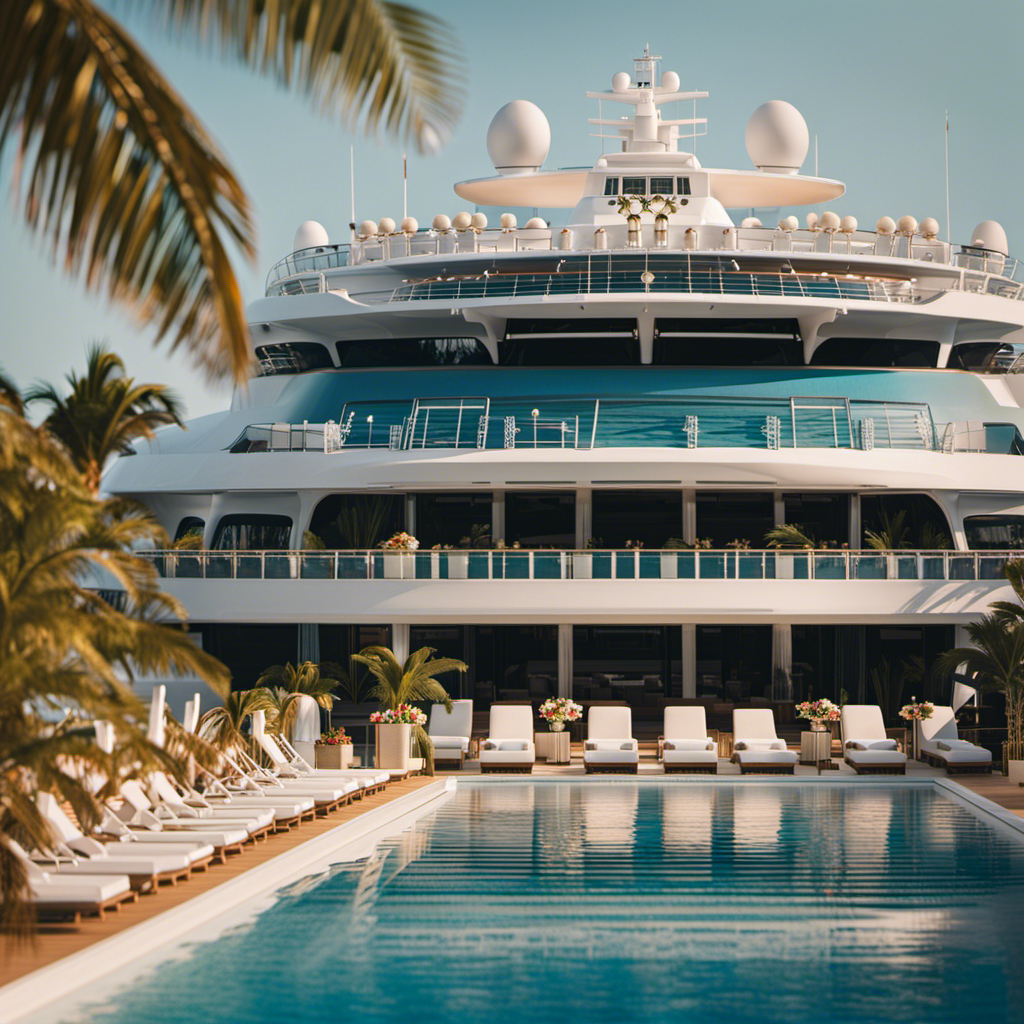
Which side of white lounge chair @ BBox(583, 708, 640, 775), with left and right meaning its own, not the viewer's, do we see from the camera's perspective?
front

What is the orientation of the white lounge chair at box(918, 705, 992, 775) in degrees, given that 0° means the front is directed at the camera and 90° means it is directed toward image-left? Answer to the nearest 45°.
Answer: approximately 315°

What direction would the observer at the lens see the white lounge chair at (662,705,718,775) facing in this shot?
facing the viewer

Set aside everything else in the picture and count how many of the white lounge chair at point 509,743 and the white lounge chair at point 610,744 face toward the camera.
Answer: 2

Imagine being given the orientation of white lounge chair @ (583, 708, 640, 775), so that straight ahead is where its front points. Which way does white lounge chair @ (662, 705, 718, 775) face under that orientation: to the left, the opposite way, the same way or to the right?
the same way

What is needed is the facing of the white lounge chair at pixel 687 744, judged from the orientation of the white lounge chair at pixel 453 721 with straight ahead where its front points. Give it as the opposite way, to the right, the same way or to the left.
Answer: the same way

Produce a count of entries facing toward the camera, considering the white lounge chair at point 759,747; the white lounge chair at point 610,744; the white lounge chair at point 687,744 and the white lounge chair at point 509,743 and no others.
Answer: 4

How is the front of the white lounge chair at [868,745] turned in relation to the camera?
facing the viewer and to the right of the viewer

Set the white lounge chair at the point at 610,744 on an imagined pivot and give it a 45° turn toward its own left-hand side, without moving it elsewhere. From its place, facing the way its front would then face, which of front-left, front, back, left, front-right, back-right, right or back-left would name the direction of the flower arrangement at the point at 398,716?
back-right

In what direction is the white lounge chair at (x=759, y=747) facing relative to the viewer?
toward the camera

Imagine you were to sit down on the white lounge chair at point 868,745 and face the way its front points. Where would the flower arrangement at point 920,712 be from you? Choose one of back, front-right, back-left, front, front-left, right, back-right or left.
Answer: left

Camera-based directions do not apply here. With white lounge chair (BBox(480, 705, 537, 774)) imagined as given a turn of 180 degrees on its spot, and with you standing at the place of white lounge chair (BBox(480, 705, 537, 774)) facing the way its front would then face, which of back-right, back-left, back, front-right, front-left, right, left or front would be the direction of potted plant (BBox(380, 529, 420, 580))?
front-left

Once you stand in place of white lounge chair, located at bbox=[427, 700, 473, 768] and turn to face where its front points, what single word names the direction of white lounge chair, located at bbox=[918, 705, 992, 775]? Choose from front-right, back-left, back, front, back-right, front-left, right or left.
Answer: left

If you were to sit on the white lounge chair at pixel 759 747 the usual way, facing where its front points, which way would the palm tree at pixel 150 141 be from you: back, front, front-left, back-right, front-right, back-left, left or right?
front

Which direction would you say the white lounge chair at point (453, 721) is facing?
toward the camera

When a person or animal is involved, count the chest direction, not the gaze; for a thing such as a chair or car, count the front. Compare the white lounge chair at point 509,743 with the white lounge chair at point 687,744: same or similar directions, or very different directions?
same or similar directions

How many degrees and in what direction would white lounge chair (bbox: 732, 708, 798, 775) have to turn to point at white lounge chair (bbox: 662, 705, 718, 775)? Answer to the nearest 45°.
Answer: approximately 90° to its right
